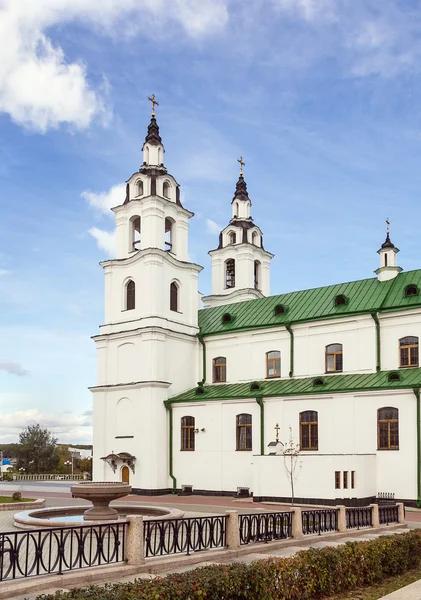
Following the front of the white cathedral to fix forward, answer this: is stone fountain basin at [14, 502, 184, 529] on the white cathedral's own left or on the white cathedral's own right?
on the white cathedral's own left

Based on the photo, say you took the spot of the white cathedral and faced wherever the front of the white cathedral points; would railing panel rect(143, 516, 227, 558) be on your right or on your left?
on your left
